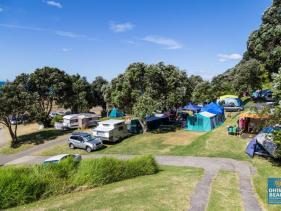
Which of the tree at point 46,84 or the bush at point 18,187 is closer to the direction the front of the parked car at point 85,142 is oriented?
the bush

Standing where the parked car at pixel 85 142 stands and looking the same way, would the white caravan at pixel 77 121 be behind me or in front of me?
behind

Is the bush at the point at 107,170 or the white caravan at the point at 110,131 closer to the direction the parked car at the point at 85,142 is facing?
the bush

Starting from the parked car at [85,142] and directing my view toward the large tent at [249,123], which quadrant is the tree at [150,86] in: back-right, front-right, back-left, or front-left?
front-left

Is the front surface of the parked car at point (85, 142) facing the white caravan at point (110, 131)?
no

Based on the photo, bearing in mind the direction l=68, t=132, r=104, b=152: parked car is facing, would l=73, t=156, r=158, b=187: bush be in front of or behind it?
in front

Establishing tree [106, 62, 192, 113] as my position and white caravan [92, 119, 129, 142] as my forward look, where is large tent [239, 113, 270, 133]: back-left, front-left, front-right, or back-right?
back-left
